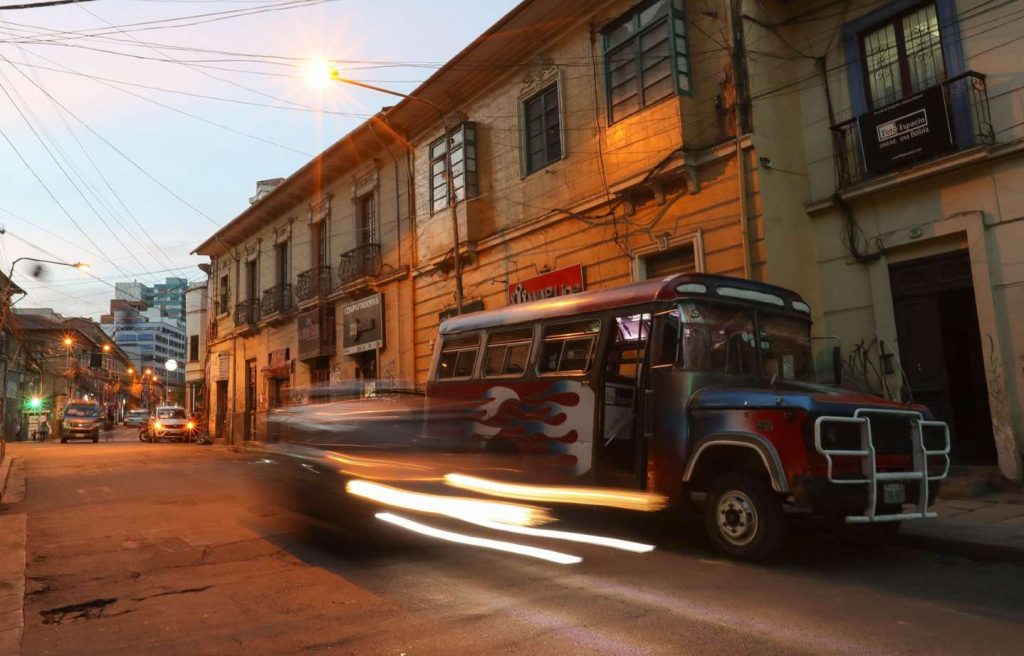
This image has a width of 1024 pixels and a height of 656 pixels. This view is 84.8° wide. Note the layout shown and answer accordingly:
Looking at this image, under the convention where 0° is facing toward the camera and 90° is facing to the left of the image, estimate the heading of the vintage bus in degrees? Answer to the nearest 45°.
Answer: approximately 315°

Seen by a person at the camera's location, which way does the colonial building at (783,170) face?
facing the viewer and to the left of the viewer

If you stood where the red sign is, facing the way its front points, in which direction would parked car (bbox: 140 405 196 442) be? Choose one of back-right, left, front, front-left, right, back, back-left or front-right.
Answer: right

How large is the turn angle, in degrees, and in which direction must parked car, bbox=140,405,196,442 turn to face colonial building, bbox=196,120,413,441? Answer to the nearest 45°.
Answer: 0° — it already faces it

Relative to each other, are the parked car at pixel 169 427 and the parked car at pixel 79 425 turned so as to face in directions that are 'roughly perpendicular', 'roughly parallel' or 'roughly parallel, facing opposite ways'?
roughly parallel

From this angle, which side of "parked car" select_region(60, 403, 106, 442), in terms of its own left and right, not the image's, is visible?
front

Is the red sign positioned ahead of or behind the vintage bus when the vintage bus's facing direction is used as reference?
behind

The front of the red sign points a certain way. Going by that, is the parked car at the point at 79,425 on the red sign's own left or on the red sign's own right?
on the red sign's own right

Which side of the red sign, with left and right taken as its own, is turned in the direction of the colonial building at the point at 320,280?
right

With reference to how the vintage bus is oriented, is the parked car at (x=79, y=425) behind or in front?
behind

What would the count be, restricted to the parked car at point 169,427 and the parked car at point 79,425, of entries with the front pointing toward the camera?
2

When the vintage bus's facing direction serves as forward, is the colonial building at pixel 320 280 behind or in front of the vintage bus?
behind

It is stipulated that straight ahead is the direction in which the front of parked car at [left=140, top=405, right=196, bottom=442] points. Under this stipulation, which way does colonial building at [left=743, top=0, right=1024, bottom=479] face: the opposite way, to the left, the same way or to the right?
to the right

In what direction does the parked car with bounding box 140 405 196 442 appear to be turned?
toward the camera

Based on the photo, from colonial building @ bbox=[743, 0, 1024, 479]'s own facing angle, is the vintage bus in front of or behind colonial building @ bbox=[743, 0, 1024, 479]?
in front
